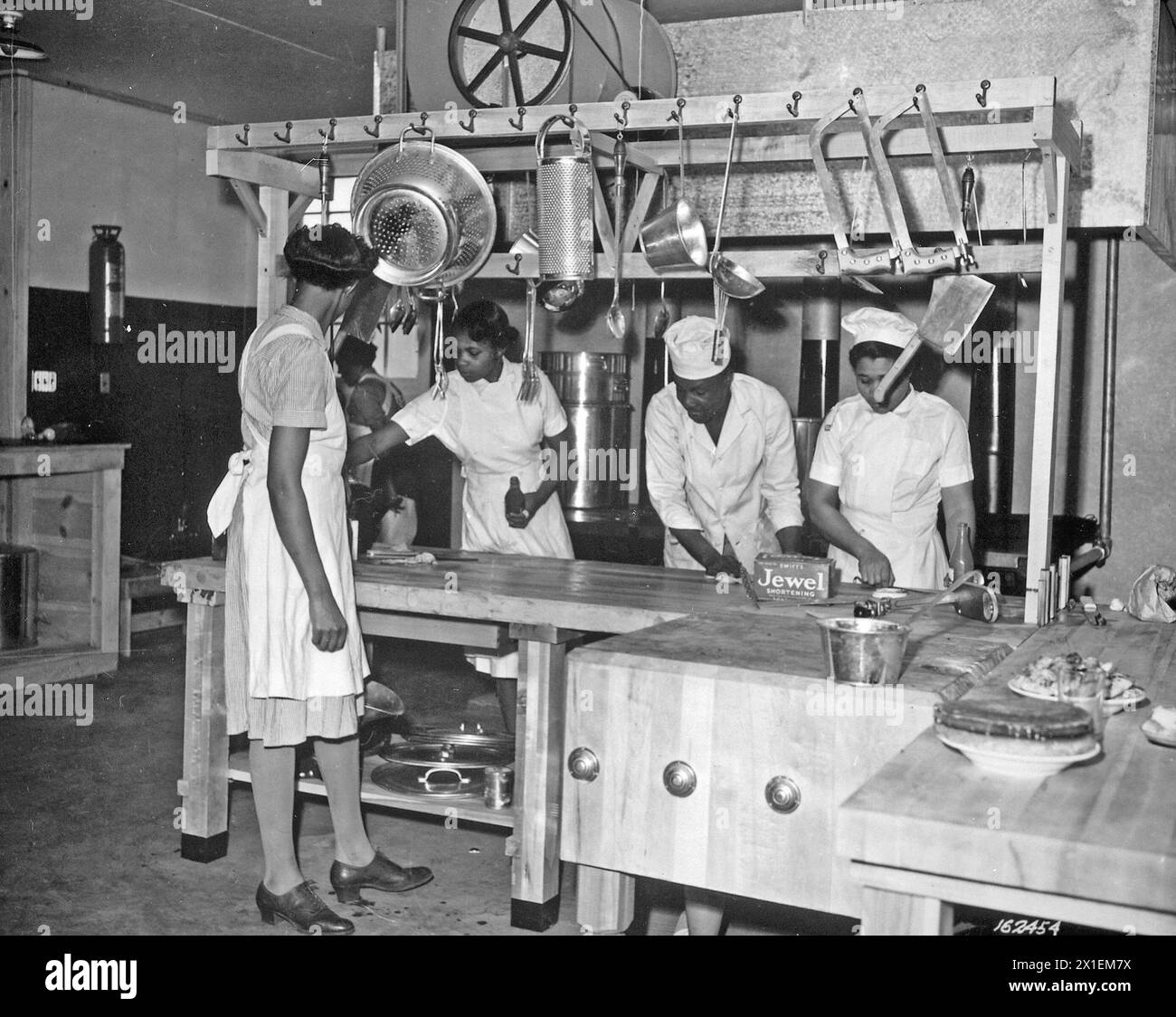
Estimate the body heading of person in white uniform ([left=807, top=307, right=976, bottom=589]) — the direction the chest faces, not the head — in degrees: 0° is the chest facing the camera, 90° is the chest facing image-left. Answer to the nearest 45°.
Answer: approximately 0°

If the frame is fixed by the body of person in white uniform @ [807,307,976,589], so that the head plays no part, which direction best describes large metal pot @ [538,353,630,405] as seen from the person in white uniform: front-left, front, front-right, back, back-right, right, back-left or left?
back-right

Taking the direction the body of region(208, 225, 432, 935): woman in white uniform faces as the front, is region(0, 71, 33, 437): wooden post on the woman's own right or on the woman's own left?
on the woman's own left

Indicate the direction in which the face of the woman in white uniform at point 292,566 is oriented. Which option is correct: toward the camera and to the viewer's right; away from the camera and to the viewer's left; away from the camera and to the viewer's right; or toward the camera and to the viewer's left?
away from the camera and to the viewer's right

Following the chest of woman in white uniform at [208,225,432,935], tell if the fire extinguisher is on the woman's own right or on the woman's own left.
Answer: on the woman's own left

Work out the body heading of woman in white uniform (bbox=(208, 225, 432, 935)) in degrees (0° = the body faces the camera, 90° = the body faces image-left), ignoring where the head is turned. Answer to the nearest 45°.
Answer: approximately 270°

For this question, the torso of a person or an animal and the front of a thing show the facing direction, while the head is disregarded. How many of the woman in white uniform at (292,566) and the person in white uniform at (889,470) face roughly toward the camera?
1

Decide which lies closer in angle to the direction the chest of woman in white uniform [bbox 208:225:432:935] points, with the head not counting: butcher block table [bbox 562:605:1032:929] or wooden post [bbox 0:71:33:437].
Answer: the butcher block table
